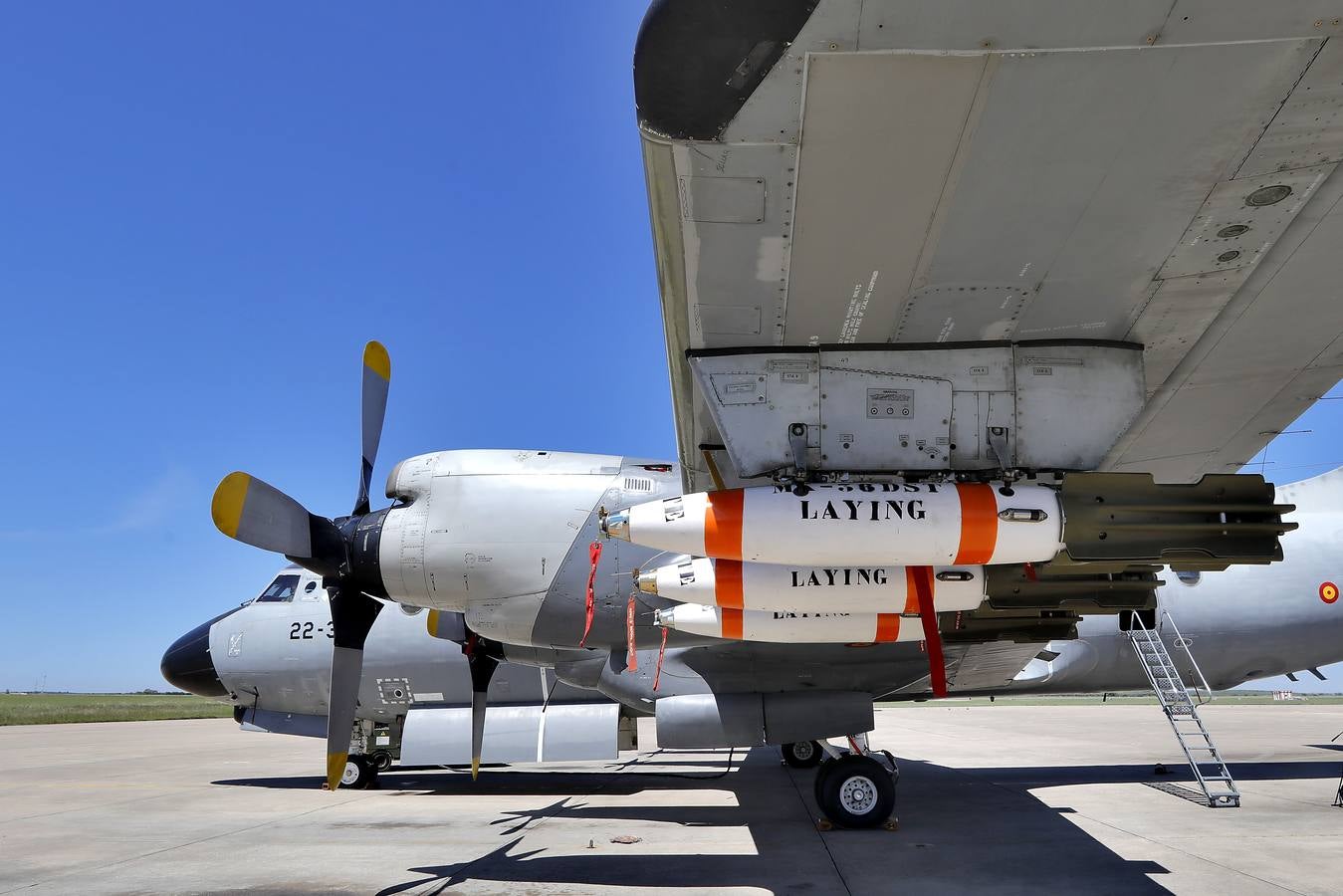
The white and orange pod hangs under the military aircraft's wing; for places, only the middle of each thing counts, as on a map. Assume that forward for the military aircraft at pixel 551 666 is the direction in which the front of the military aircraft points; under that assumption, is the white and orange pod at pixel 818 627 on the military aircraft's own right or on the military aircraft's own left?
on the military aircraft's own left

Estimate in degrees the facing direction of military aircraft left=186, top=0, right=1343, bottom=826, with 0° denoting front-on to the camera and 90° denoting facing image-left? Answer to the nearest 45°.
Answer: approximately 90°

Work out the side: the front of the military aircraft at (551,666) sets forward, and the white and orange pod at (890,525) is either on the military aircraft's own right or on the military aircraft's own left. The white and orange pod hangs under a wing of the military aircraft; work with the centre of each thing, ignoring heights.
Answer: on the military aircraft's own left
